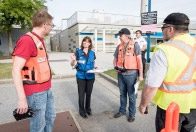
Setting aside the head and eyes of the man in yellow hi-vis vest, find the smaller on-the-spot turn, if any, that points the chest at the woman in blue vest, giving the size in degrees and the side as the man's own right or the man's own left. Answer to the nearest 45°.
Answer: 0° — they already face them

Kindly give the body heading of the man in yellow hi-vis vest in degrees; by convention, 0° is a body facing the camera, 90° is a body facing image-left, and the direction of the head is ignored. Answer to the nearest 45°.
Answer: approximately 135°

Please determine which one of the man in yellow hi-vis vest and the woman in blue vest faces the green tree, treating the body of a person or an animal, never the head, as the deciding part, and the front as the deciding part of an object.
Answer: the man in yellow hi-vis vest

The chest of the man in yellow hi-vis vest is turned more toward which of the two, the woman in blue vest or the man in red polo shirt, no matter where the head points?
the woman in blue vest

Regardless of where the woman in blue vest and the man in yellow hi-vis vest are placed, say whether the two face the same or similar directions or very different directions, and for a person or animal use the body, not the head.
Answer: very different directions

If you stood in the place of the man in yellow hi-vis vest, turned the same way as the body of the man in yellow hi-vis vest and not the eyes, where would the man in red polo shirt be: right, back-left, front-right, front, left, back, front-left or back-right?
front-left

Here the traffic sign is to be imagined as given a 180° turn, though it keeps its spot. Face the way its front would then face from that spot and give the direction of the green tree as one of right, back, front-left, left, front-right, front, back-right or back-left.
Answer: front-left

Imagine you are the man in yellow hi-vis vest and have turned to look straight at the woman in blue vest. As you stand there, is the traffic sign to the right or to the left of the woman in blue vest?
right

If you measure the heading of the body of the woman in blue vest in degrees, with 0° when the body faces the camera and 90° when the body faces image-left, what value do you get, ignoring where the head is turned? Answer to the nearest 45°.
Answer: approximately 0°

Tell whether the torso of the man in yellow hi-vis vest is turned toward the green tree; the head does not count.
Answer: yes

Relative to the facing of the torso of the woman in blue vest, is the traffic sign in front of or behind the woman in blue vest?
behind

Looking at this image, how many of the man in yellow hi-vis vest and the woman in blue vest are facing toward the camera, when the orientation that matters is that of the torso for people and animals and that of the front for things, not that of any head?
1

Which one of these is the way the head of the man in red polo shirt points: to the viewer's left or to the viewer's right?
to the viewer's right

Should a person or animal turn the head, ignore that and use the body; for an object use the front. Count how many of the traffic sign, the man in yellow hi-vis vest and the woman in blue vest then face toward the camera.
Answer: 2

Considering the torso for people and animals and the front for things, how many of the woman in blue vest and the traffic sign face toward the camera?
2

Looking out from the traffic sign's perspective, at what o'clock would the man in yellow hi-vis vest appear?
The man in yellow hi-vis vest is roughly at 12 o'clock from the traffic sign.
